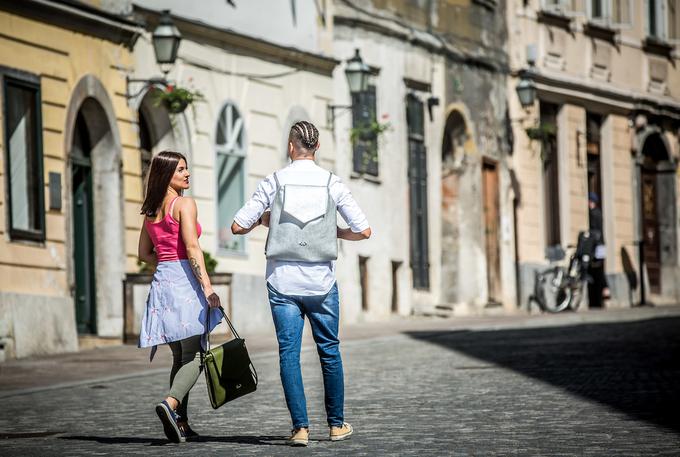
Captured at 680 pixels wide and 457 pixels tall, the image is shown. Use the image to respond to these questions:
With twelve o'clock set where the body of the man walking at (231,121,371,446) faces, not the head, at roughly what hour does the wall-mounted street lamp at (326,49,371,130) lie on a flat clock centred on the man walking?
The wall-mounted street lamp is roughly at 12 o'clock from the man walking.

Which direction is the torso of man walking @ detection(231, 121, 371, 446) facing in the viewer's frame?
away from the camera

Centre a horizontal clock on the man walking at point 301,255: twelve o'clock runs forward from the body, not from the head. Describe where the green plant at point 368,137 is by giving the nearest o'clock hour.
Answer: The green plant is roughly at 12 o'clock from the man walking.

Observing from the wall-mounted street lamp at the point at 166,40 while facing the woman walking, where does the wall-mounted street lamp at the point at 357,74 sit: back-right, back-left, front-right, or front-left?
back-left

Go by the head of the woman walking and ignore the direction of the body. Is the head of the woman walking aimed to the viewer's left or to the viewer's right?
to the viewer's right
